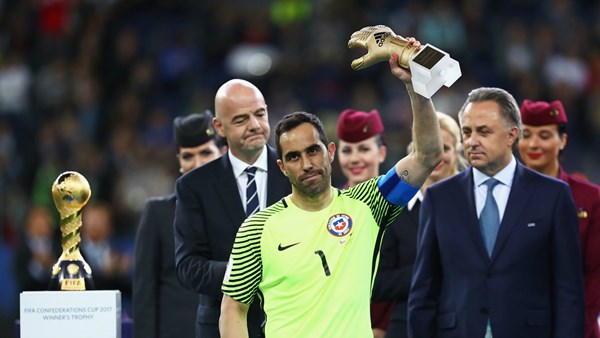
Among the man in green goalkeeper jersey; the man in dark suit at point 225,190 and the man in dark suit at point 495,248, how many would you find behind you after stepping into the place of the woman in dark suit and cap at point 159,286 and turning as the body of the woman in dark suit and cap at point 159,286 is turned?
0

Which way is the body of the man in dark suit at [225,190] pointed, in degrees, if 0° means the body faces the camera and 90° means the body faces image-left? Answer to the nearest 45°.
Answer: approximately 315°

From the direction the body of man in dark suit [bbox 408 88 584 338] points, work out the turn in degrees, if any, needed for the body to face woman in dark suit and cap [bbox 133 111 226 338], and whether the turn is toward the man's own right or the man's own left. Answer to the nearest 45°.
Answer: approximately 90° to the man's own right

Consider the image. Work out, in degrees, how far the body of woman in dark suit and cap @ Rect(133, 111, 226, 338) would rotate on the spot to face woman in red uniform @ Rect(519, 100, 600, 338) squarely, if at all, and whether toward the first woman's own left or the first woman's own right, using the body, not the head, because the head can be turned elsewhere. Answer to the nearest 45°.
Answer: approximately 90° to the first woman's own left

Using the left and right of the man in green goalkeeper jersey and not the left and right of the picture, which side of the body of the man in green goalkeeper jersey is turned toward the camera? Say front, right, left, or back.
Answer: front

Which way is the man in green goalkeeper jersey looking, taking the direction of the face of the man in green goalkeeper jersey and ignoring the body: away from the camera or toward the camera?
toward the camera

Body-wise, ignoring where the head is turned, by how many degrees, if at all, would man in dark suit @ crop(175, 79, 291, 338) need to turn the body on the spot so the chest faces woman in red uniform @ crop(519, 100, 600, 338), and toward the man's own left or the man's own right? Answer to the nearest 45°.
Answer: approximately 45° to the man's own left

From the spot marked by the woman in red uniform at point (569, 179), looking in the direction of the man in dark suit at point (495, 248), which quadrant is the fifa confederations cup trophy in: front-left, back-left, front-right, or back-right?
front-right

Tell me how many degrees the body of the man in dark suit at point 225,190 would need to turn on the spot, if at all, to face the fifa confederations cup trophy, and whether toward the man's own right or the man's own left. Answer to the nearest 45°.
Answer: approximately 135° to the man's own right

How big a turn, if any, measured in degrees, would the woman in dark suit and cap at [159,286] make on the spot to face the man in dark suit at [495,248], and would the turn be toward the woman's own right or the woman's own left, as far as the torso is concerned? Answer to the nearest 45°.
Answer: approximately 45° to the woman's own left

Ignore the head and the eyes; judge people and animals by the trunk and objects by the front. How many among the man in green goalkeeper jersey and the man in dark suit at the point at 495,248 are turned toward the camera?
2

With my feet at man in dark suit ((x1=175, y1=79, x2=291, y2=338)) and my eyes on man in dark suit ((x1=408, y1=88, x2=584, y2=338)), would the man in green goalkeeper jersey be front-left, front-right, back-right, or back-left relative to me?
front-right

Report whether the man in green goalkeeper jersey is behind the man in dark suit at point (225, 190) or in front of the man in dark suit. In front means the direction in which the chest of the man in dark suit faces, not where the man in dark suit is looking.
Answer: in front
